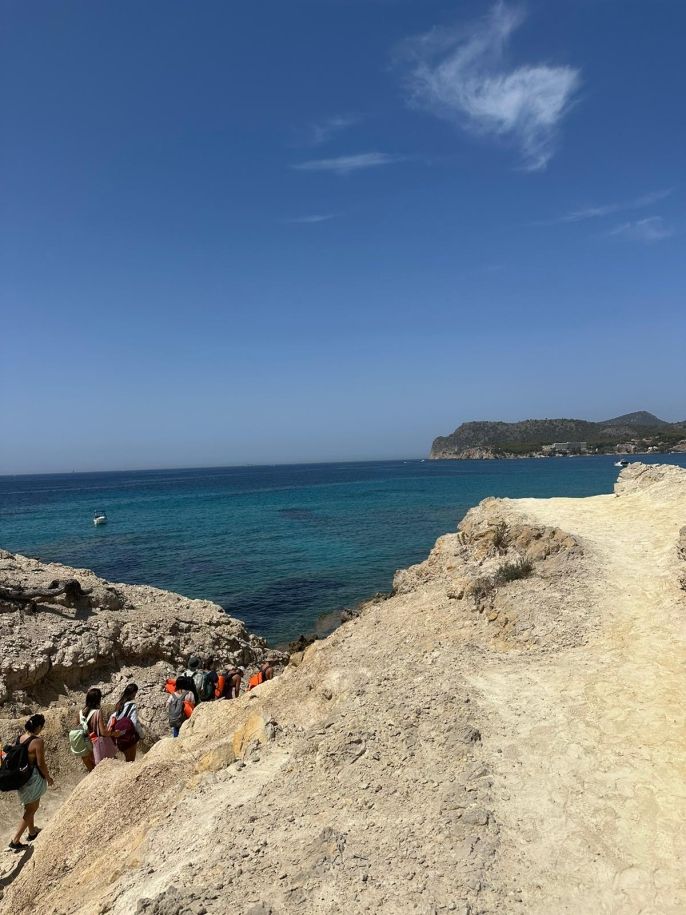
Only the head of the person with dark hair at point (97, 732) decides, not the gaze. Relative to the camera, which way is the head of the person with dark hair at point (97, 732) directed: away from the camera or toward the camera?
away from the camera

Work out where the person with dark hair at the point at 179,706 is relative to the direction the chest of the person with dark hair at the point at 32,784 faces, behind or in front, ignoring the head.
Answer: in front

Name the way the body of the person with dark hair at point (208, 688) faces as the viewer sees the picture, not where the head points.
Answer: away from the camera

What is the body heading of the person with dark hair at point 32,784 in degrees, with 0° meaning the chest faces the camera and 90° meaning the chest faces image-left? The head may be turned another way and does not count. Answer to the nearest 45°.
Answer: approximately 225°

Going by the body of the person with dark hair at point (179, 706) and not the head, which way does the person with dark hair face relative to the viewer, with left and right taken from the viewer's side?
facing away from the viewer and to the right of the viewer

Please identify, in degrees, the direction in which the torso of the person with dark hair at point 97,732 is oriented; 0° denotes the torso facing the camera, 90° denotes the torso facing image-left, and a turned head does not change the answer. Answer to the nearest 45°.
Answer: approximately 225°

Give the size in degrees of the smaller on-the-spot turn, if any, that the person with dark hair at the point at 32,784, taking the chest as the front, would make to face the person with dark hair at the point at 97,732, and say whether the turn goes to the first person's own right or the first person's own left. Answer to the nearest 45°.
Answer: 0° — they already face them

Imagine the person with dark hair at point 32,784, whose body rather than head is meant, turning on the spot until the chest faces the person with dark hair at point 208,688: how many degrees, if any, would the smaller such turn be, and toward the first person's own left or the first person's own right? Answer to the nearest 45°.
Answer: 0° — they already face them

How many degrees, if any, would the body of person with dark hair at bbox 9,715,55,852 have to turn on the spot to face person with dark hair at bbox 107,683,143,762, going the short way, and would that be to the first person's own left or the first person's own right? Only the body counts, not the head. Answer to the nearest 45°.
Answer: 0° — they already face them

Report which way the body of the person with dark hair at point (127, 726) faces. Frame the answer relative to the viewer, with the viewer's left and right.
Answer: facing away from the viewer and to the right of the viewer
